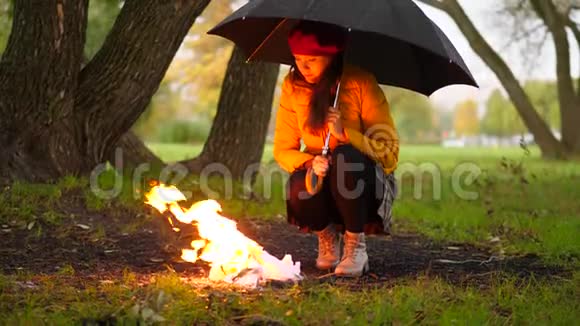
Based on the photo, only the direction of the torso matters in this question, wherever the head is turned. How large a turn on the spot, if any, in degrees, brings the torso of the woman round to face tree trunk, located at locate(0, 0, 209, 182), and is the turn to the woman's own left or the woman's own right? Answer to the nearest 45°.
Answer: approximately 90° to the woman's own right

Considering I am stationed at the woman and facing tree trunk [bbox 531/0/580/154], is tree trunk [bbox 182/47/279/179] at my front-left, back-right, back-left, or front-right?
front-left

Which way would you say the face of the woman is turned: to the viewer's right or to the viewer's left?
to the viewer's left

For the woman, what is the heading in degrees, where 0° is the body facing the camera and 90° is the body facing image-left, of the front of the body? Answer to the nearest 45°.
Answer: approximately 45°

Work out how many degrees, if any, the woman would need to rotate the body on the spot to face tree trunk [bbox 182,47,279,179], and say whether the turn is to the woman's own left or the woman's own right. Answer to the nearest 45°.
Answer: approximately 135° to the woman's own right
